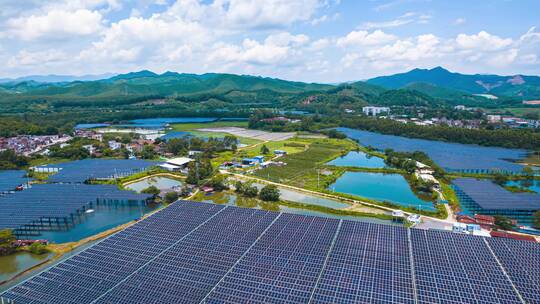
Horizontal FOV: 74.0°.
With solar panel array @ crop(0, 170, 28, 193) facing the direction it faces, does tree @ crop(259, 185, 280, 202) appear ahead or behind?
ahead

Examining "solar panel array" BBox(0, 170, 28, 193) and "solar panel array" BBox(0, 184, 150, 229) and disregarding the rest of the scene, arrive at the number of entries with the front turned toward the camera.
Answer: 2

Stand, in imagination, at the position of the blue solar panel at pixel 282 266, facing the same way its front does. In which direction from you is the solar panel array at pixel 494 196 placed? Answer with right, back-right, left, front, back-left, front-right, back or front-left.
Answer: back-left

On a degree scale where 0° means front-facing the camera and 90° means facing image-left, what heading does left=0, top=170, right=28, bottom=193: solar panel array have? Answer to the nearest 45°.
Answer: approximately 0°

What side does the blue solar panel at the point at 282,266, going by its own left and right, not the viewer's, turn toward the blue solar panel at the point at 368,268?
left
